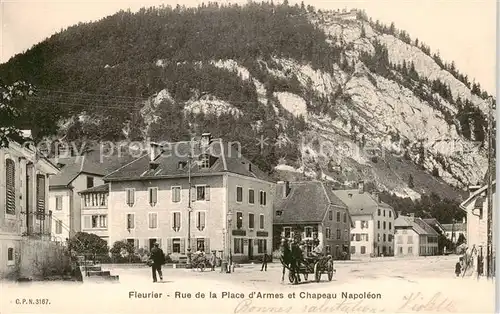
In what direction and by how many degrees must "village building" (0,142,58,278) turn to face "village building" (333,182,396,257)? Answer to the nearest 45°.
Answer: approximately 45° to its left

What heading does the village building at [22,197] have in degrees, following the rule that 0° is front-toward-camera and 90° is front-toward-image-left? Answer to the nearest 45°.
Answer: approximately 315°

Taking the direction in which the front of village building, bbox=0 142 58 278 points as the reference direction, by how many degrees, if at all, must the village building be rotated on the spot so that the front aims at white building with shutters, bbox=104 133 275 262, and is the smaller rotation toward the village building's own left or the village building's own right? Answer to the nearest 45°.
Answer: approximately 45° to the village building's own left
